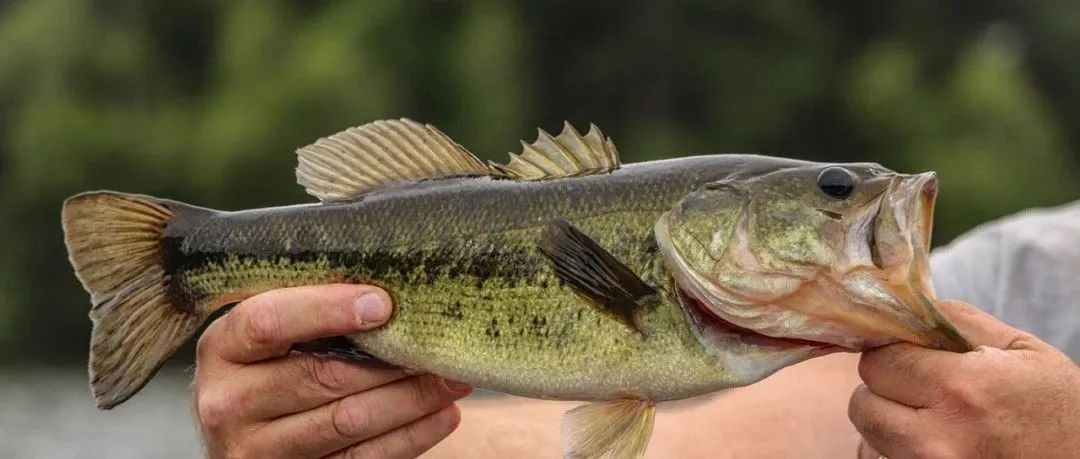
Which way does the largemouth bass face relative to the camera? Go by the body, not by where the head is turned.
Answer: to the viewer's right
